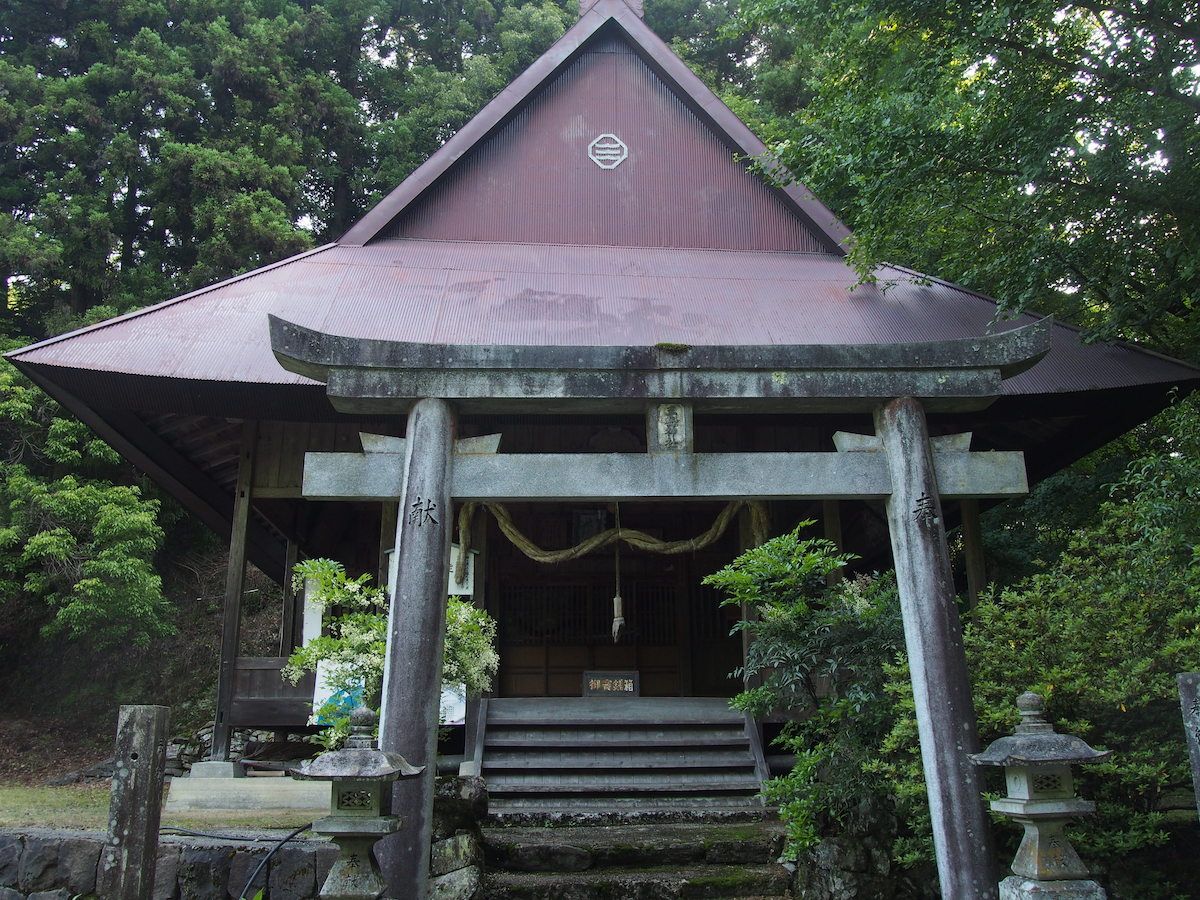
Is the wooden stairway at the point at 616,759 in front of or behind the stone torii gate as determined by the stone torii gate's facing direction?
behind

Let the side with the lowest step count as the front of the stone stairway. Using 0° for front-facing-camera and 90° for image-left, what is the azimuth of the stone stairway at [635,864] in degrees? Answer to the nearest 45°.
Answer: approximately 0°

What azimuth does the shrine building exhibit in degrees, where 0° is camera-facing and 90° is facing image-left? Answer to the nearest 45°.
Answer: approximately 0°

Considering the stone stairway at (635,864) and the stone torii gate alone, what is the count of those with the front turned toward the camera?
2

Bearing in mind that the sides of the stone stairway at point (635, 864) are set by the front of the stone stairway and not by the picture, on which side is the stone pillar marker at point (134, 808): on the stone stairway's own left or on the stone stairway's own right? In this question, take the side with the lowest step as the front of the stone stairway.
on the stone stairway's own right

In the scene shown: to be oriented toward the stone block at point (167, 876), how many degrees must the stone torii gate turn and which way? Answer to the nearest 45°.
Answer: approximately 90° to its right
